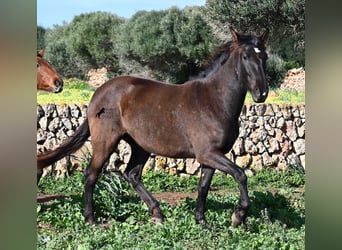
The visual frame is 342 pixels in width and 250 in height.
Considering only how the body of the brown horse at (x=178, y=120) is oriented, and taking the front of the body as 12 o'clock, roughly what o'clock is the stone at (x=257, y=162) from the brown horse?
The stone is roughly at 11 o'clock from the brown horse.

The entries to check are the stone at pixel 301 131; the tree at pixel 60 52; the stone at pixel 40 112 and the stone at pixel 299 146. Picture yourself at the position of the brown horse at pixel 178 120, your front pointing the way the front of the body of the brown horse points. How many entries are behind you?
2

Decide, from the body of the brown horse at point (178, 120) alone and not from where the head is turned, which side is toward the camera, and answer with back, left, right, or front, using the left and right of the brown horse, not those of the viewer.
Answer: right

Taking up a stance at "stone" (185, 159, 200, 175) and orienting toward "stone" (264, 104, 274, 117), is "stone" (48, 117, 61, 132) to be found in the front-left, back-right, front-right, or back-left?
back-left

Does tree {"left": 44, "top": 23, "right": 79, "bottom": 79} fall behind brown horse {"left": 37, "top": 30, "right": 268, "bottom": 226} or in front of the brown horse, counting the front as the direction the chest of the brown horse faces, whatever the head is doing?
behind
